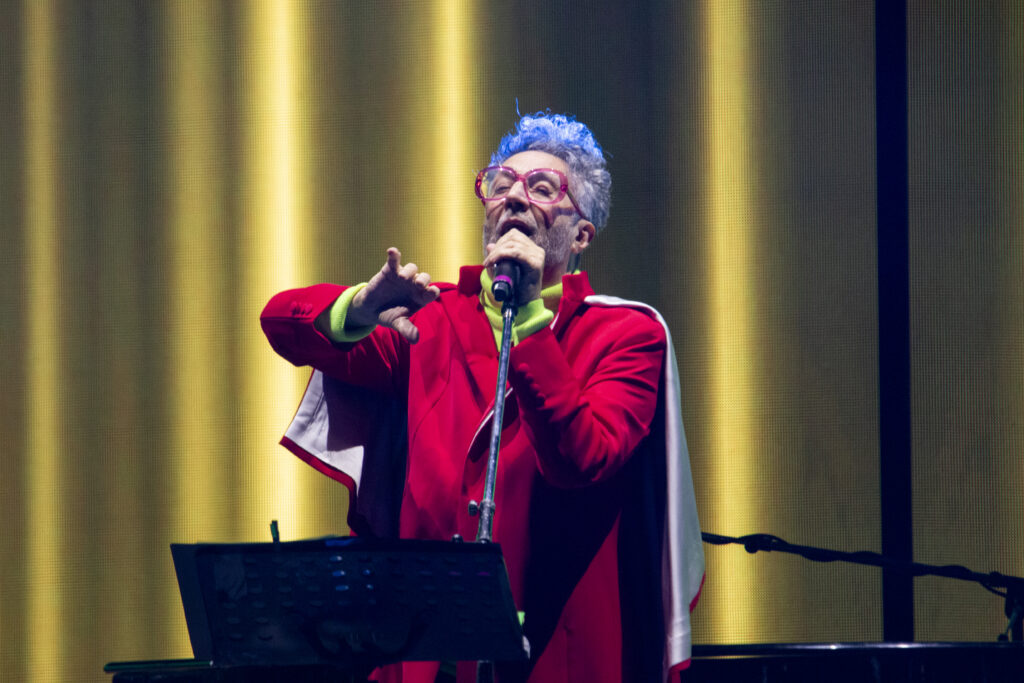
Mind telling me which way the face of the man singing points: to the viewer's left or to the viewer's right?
to the viewer's left

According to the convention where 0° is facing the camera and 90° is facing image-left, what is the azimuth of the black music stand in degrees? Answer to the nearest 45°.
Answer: approximately 180°

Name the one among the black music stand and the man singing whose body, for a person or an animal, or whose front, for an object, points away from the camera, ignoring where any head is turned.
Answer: the black music stand

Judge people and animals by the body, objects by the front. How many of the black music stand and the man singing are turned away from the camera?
1
